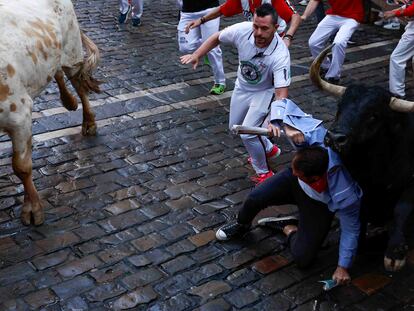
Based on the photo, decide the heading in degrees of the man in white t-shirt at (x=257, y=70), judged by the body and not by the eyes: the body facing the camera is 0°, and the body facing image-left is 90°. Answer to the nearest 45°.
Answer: approximately 45°

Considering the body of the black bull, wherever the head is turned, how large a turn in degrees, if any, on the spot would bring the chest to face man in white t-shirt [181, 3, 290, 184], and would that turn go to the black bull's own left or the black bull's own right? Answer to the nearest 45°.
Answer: approximately 90° to the black bull's own right

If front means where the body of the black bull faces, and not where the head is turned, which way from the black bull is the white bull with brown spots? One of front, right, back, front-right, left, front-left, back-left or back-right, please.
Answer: front-right

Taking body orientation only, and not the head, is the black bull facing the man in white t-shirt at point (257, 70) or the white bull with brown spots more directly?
the white bull with brown spots

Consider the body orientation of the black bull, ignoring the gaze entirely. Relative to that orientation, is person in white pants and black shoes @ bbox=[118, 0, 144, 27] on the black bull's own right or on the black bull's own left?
on the black bull's own right

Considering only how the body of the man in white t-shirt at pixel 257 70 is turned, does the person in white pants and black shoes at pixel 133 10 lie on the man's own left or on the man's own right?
on the man's own right

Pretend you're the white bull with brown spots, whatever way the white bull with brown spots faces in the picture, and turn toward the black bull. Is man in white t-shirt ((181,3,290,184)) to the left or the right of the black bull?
left

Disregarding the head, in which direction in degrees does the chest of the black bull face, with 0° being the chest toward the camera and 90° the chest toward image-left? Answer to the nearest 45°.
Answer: approximately 45°
